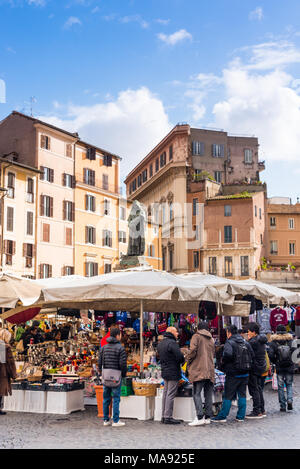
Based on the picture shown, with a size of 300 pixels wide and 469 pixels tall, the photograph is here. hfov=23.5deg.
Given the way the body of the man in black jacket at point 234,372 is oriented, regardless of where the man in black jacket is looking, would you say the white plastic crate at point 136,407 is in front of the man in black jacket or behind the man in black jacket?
in front

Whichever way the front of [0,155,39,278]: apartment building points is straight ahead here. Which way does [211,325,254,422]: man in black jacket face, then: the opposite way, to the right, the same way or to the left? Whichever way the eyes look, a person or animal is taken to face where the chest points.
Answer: the opposite way

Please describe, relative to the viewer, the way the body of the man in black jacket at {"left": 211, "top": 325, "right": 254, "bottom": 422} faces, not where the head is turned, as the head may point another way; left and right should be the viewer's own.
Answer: facing away from the viewer and to the left of the viewer

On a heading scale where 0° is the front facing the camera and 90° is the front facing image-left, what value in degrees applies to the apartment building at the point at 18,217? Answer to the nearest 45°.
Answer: approximately 315°

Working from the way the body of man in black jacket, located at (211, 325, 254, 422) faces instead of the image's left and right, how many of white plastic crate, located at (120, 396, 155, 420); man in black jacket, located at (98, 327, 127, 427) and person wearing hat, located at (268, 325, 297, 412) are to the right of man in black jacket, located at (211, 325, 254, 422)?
1

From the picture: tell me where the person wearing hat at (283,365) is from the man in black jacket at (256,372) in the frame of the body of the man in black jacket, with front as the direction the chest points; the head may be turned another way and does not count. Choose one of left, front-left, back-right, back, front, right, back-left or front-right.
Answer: back-right
